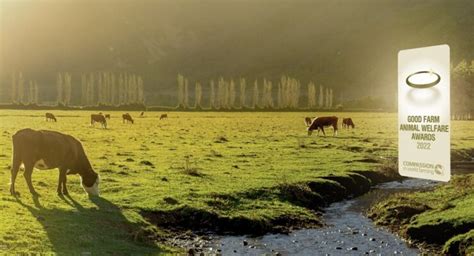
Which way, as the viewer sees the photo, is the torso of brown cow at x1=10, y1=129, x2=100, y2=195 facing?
to the viewer's right
